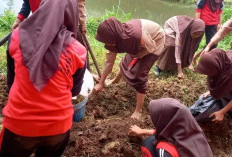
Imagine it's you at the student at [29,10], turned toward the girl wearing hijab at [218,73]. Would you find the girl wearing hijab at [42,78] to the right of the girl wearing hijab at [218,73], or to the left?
right

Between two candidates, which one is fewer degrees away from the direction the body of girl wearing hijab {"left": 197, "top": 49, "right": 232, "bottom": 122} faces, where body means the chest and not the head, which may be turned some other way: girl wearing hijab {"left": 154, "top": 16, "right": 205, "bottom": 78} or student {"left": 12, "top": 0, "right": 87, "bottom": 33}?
the student

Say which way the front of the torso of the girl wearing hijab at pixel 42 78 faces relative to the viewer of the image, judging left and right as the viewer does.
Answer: facing away from the viewer

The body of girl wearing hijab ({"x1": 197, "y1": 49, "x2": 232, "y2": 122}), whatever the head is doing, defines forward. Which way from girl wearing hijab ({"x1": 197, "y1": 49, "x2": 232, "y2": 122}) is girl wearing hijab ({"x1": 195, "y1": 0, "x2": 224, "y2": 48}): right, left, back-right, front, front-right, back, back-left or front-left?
right

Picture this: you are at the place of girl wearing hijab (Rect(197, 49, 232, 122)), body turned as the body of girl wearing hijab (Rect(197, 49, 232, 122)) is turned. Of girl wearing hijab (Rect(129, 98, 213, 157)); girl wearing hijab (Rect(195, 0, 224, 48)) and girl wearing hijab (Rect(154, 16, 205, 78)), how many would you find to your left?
1

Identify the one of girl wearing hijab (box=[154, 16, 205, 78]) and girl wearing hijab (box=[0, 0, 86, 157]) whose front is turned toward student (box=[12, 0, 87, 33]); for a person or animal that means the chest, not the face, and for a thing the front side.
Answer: girl wearing hijab (box=[0, 0, 86, 157])

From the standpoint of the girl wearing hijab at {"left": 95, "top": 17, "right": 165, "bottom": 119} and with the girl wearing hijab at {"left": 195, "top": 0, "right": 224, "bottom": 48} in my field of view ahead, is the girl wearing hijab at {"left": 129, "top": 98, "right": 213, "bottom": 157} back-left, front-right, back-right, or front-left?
back-right

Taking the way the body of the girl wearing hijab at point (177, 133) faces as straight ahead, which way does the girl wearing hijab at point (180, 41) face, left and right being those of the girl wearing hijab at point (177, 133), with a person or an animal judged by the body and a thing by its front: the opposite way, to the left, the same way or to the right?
the opposite way

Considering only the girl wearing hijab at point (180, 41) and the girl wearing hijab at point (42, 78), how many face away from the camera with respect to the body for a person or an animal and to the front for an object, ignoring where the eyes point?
1

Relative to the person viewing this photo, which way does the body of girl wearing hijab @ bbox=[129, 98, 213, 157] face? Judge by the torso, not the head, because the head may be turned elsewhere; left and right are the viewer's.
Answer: facing away from the viewer and to the left of the viewer

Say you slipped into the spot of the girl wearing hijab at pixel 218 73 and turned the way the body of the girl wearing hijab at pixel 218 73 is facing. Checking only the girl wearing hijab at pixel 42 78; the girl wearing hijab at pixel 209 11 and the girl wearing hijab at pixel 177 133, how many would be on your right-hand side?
1

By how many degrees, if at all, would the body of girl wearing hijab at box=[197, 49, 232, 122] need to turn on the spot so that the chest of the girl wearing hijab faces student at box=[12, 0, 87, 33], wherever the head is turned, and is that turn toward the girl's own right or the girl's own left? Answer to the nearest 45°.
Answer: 0° — they already face them

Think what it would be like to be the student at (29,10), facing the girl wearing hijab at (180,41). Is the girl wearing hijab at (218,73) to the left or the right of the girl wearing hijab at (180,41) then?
right

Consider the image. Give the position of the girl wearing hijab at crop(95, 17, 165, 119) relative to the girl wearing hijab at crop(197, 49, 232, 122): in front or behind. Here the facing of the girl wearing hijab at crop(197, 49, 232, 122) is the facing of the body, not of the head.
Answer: in front

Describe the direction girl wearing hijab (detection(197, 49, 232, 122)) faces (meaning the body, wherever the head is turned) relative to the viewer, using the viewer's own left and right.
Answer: facing to the left of the viewer

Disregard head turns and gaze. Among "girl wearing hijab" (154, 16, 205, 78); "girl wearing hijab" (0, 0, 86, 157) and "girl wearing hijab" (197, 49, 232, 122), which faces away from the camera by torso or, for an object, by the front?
"girl wearing hijab" (0, 0, 86, 157)

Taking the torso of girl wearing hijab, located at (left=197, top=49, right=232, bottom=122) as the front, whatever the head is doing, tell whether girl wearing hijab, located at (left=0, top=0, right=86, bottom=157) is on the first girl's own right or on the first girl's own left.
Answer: on the first girl's own left
